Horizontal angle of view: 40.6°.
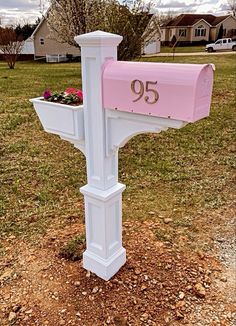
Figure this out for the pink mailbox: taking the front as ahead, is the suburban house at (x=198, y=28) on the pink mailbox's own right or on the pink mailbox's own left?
on the pink mailbox's own left

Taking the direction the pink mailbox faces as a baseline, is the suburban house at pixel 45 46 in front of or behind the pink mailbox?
behind

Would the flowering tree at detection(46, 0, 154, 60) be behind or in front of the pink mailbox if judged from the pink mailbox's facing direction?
behind

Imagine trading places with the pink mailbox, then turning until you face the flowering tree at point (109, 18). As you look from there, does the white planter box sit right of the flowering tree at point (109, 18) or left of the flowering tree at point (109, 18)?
left

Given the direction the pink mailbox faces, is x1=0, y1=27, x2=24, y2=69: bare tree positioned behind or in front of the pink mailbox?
behind

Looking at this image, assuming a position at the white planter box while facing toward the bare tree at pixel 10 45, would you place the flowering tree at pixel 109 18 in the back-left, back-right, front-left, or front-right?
front-right

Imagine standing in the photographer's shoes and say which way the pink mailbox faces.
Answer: facing the viewer and to the right of the viewer

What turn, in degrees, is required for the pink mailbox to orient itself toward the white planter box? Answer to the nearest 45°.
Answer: approximately 180°

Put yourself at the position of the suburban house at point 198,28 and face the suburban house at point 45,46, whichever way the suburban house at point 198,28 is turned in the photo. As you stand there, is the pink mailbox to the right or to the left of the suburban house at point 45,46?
left
